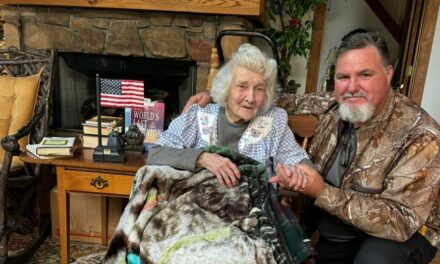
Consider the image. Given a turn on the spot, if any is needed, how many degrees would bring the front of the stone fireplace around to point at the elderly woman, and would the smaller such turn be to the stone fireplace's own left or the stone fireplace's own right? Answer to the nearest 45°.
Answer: approximately 45° to the stone fireplace's own left

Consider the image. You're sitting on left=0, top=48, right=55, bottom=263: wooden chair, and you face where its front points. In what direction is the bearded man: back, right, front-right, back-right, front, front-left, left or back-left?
left

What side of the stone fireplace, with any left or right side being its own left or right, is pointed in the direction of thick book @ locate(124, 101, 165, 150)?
front

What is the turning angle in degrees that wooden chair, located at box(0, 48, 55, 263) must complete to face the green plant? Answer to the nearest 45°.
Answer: approximately 135° to its left

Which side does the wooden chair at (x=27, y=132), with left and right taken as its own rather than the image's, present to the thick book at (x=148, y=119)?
left

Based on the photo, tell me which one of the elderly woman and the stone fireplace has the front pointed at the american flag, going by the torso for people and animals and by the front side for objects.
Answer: the stone fireplace

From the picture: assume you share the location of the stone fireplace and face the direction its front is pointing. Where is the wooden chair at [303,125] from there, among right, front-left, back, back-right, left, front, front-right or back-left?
front-left

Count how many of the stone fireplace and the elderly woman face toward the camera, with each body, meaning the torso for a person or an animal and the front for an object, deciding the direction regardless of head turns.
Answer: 2

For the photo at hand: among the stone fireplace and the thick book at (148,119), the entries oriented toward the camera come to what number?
2

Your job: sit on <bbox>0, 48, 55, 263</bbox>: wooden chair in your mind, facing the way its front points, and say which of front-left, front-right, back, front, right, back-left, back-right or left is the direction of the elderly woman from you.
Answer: left
